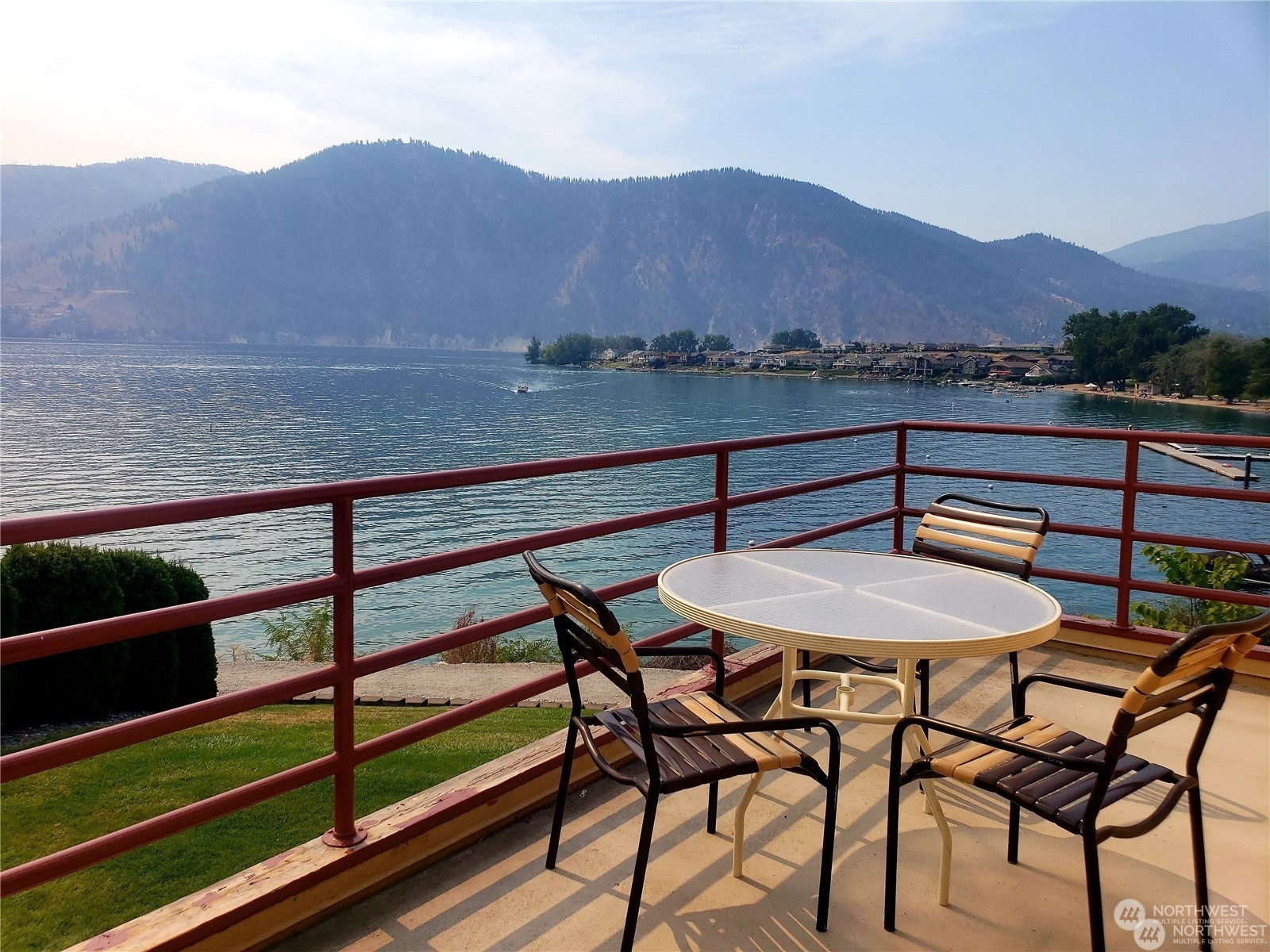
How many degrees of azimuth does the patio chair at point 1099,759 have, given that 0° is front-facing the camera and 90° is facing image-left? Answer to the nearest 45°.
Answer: approximately 135°

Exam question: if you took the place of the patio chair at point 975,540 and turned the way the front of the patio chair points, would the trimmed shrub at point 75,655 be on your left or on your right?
on your right

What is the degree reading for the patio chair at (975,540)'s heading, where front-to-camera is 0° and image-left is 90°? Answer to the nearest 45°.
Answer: approximately 45°

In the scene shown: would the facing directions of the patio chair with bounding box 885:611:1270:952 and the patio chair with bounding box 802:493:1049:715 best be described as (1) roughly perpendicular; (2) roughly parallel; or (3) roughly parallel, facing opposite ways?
roughly perpendicular

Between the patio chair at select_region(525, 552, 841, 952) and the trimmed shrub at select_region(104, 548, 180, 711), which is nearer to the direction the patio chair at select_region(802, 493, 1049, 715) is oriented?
the patio chair

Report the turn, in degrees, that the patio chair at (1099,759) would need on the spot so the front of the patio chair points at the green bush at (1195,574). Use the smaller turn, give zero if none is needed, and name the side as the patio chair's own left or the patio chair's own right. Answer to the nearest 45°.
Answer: approximately 45° to the patio chair's own right

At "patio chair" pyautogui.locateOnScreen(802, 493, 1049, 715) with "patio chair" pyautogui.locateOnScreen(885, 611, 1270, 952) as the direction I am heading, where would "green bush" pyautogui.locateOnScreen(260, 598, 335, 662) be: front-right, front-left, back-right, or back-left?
back-right
